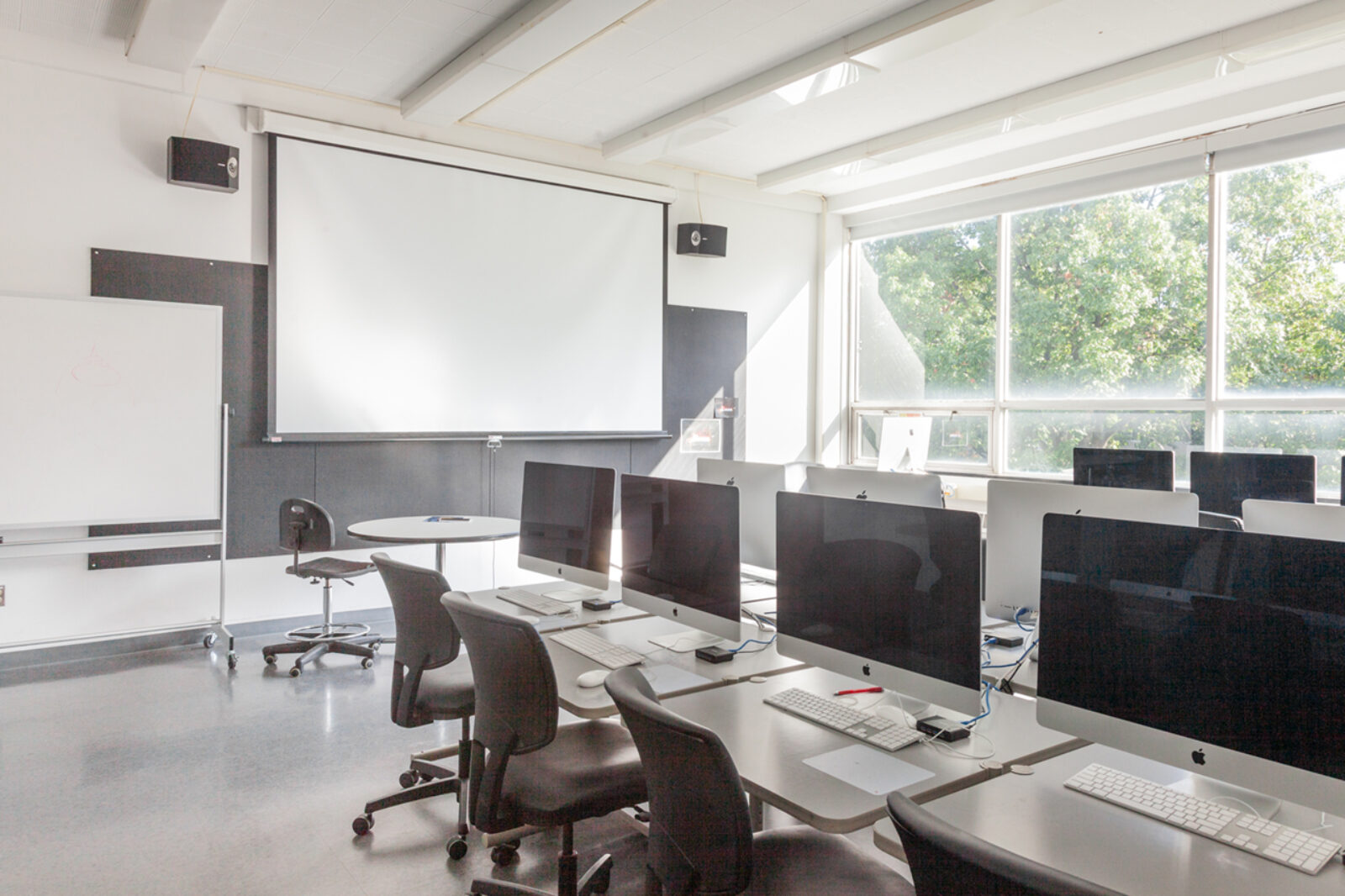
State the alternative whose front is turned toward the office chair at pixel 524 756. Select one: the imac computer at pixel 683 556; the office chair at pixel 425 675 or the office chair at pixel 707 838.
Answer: the imac computer

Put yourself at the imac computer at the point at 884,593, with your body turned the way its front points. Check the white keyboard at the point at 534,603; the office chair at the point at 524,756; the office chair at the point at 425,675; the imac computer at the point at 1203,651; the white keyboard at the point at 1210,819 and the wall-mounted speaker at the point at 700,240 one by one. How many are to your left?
2

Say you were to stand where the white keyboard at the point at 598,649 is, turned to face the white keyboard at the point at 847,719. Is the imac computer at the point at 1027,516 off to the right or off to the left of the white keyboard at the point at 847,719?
left

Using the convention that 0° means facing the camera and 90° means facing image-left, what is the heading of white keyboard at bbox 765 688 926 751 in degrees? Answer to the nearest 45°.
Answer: approximately 45°

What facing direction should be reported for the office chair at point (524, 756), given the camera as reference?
facing away from the viewer and to the right of the viewer

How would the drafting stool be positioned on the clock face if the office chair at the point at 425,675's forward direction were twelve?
The drafting stool is roughly at 10 o'clock from the office chair.

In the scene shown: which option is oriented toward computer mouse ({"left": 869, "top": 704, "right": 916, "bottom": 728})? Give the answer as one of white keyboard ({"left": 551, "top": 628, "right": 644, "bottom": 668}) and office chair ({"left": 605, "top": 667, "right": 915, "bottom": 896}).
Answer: the office chair

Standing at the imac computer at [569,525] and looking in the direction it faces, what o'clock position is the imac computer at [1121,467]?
the imac computer at [1121,467] is roughly at 7 o'clock from the imac computer at [569,525].

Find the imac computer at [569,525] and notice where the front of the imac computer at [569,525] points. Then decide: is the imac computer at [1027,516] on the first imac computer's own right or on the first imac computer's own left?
on the first imac computer's own left

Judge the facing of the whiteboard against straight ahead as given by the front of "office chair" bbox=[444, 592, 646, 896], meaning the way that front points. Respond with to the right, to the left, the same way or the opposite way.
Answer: to the right

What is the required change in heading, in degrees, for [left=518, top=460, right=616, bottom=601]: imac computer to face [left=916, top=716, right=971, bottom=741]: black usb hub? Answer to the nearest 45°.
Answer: approximately 90° to its left

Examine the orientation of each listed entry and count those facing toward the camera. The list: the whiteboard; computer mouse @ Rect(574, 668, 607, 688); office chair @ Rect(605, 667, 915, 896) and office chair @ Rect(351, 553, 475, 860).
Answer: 1

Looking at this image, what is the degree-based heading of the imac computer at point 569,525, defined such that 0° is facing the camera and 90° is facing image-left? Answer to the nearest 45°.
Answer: approximately 45°

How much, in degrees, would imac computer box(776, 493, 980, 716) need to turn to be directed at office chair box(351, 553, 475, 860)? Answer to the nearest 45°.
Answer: approximately 45° to its right

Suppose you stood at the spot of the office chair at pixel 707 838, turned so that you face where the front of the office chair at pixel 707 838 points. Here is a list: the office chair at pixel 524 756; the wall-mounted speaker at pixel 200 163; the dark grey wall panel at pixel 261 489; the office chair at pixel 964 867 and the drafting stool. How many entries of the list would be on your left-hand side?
4

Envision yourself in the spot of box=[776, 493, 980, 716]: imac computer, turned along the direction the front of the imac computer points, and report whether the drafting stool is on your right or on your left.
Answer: on your right

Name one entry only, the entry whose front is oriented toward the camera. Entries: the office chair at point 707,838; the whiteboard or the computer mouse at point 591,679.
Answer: the whiteboard

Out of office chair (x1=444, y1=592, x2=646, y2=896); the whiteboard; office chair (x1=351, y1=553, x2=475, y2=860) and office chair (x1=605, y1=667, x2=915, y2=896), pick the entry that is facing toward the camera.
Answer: the whiteboard

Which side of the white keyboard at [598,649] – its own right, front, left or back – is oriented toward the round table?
right

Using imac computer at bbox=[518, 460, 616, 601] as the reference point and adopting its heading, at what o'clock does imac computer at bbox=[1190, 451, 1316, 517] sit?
imac computer at bbox=[1190, 451, 1316, 517] is roughly at 7 o'clock from imac computer at bbox=[518, 460, 616, 601].
